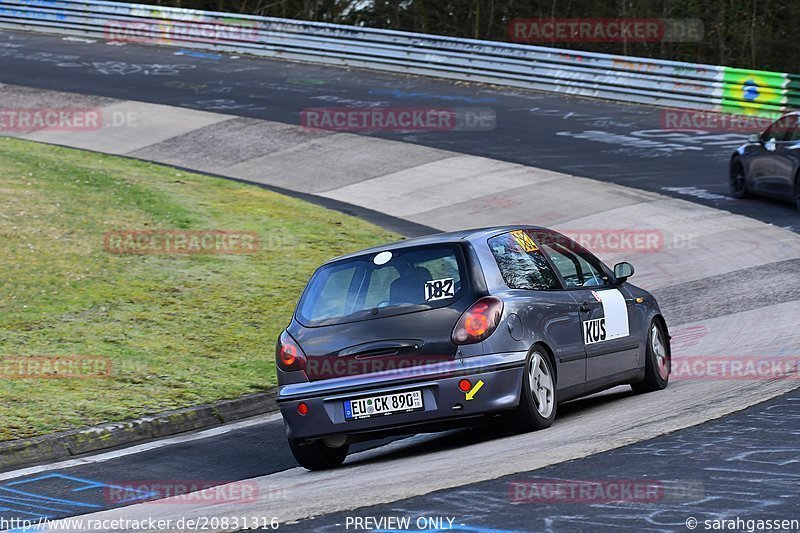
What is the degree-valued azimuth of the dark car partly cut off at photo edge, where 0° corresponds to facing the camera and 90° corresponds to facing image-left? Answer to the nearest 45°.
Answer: approximately 135°

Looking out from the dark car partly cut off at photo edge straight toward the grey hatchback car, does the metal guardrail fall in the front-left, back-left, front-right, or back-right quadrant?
back-right

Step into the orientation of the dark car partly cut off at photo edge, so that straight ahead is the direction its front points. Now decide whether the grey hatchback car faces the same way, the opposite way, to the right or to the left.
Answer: to the right
